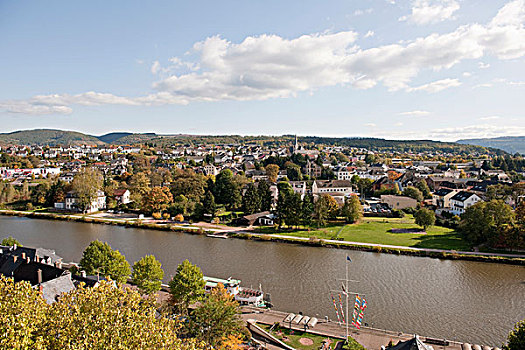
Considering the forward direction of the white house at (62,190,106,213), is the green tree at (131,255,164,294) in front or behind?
in front

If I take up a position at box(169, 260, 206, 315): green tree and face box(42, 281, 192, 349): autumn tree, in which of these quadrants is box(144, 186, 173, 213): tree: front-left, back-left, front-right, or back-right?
back-right

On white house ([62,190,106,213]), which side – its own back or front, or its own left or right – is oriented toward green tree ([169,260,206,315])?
front

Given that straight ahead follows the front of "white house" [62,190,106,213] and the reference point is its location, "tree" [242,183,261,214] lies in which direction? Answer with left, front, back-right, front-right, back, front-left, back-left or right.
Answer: front-left

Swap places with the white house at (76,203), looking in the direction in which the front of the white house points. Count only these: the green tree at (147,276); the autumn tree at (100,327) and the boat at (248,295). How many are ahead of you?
3

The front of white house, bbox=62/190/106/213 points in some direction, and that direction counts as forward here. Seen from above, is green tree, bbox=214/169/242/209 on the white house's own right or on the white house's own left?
on the white house's own left

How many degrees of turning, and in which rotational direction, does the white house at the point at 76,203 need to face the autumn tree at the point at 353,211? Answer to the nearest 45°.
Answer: approximately 45° to its left

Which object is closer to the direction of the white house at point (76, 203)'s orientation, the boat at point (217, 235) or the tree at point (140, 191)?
the boat

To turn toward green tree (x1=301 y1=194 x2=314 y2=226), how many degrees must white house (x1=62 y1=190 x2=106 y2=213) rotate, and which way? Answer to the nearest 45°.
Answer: approximately 45° to its left

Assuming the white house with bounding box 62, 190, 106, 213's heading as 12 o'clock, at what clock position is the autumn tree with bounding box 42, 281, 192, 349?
The autumn tree is roughly at 12 o'clock from the white house.

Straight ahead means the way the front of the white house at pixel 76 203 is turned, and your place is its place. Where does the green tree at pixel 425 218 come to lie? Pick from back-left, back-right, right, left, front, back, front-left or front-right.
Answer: front-left

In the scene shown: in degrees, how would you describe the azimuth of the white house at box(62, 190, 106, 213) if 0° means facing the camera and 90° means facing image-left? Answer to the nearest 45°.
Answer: approximately 0°
